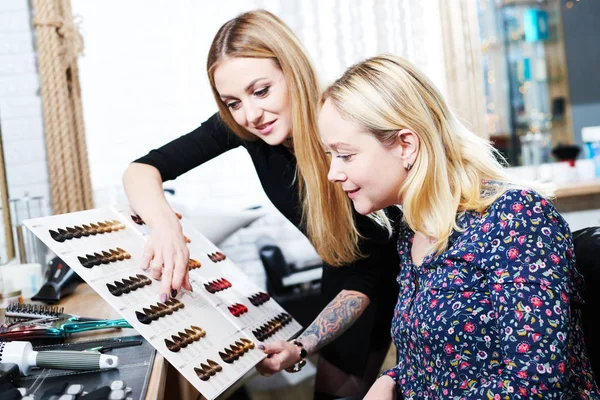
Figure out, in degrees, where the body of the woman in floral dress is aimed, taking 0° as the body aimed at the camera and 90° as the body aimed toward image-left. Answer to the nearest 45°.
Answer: approximately 45°

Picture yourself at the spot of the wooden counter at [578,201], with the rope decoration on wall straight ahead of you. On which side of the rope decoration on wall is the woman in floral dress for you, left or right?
left

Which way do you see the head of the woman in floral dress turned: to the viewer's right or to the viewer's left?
to the viewer's left

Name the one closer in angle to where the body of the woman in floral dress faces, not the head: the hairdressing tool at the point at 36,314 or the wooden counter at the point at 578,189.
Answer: the hairdressing tool

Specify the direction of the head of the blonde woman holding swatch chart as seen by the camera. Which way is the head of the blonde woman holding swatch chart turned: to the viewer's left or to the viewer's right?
to the viewer's left

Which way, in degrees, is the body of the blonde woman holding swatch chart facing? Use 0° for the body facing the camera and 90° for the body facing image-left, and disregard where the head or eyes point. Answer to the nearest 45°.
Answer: approximately 45°
